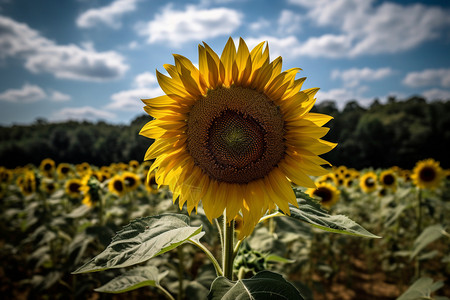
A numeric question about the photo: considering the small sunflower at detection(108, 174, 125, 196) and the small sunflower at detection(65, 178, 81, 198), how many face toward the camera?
2

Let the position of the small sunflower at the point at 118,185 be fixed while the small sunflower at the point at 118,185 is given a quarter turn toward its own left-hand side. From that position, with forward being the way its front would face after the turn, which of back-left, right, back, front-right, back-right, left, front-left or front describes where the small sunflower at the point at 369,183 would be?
front

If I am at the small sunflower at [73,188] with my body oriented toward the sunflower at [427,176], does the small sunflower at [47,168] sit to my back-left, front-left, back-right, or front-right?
back-left

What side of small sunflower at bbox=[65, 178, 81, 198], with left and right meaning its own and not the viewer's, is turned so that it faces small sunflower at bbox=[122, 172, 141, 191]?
left

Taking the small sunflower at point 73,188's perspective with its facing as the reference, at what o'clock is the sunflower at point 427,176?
The sunflower is roughly at 10 o'clock from the small sunflower.

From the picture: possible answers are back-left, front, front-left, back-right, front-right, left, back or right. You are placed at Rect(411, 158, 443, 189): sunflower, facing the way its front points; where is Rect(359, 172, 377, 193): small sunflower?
back-right

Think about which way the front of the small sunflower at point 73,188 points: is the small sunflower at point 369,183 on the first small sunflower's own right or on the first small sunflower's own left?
on the first small sunflower's own left
